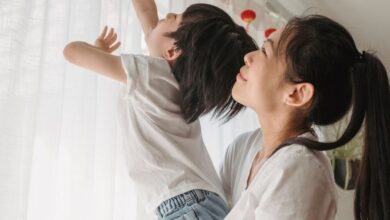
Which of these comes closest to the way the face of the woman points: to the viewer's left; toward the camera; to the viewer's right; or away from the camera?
to the viewer's left

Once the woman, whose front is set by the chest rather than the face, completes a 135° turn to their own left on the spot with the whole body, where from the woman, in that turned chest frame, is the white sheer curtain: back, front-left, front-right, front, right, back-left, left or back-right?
back-right

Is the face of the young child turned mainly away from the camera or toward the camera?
away from the camera

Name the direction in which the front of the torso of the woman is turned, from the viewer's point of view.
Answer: to the viewer's left
